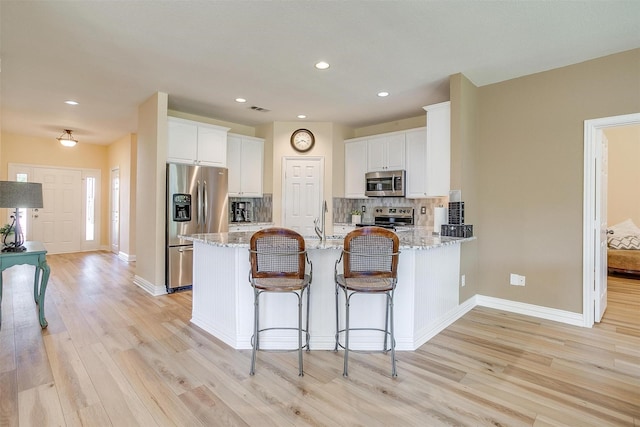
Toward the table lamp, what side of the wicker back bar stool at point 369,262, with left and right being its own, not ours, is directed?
left

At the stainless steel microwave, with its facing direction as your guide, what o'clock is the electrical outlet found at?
The electrical outlet is roughly at 9 o'clock from the stainless steel microwave.

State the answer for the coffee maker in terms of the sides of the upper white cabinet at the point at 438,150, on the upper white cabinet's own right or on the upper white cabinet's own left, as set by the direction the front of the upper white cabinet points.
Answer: on the upper white cabinet's own right

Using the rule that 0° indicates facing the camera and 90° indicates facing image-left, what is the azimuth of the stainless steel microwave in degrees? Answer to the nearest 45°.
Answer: approximately 45°

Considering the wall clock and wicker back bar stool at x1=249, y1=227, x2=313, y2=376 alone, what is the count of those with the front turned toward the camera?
1

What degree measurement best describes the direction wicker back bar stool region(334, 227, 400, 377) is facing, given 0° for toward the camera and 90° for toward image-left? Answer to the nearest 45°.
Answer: approximately 180°

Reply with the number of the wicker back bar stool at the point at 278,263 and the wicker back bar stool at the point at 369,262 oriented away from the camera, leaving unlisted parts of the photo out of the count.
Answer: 2

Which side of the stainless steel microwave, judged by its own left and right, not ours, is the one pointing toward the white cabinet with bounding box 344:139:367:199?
right

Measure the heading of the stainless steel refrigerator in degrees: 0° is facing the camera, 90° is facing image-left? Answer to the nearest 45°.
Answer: approximately 315°

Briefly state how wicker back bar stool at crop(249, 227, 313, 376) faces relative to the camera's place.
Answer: facing away from the viewer

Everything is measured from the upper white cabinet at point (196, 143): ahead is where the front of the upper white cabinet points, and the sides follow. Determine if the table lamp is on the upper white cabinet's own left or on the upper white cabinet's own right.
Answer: on the upper white cabinet's own right
